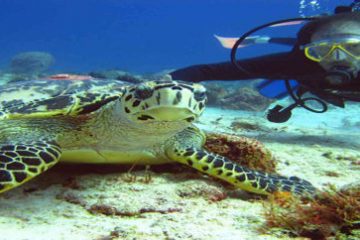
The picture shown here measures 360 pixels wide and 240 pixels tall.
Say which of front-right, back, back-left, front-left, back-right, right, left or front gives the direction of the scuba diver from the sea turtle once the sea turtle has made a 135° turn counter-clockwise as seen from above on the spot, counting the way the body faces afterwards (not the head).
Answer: front-right

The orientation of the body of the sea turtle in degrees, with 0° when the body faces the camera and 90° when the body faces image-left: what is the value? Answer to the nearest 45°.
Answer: approximately 315°

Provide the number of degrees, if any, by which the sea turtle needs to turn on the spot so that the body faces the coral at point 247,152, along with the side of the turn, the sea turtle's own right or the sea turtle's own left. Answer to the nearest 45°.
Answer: approximately 45° to the sea turtle's own left

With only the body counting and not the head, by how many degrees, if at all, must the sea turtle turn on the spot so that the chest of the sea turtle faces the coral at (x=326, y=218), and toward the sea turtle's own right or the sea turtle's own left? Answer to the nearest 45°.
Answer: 0° — it already faces it
